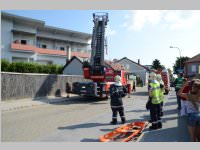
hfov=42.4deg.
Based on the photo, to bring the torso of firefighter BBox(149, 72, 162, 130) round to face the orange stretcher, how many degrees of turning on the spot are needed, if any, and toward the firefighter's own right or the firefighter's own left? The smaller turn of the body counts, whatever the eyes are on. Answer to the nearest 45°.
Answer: approximately 90° to the firefighter's own left

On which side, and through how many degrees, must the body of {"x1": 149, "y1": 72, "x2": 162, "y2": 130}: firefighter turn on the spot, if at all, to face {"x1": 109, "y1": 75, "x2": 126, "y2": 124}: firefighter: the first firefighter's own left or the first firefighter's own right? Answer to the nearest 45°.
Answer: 0° — they already face them

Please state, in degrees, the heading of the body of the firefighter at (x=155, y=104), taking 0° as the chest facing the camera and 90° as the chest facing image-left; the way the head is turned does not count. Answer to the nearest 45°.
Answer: approximately 135°

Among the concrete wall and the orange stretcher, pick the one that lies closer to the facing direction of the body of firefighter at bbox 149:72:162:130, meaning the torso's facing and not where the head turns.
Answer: the concrete wall

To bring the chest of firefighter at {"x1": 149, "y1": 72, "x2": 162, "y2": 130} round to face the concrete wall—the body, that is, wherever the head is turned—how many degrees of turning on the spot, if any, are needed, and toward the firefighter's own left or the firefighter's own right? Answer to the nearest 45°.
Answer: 0° — they already face it

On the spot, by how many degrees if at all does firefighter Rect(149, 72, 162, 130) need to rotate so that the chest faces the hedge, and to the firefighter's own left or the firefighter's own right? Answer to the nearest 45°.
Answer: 0° — they already face it

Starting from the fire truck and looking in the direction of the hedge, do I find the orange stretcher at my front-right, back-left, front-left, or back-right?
back-left
